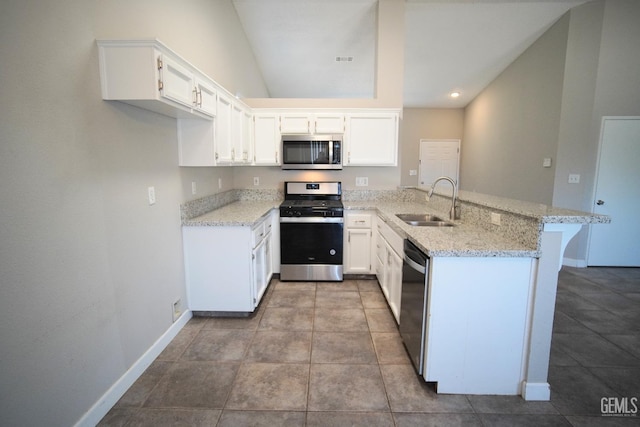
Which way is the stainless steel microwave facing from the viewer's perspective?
toward the camera

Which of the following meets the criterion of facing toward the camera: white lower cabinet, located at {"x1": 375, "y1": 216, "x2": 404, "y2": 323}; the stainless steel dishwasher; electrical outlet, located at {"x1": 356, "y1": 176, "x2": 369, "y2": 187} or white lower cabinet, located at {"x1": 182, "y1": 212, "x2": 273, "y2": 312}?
the electrical outlet

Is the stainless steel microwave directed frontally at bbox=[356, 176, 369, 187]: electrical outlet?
no

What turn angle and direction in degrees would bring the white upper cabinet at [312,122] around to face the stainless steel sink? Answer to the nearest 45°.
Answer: approximately 45° to its left

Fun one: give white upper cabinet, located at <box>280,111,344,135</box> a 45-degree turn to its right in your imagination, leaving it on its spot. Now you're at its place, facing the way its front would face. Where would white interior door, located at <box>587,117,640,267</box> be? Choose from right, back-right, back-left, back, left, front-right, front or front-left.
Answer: back-left

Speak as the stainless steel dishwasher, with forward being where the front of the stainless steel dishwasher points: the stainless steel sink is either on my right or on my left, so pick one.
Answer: on my right

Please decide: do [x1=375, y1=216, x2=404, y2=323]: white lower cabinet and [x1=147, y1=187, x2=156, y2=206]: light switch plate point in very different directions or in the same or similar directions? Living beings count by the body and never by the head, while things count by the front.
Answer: very different directions

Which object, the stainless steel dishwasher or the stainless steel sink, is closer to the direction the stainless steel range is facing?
the stainless steel dishwasher

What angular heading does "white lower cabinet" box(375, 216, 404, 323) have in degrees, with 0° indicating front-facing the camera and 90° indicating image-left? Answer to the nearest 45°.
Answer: approximately 90°

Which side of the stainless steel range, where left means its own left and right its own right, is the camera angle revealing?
front

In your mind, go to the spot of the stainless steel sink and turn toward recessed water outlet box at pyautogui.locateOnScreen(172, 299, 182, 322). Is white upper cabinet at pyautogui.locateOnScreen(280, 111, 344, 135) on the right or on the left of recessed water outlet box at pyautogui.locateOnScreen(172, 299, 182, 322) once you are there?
right

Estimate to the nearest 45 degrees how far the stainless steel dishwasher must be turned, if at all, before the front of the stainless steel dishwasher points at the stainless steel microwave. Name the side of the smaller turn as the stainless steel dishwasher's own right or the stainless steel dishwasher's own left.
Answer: approximately 45° to the stainless steel dishwasher's own right

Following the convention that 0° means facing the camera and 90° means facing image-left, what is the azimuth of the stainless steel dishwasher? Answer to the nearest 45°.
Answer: approximately 90°

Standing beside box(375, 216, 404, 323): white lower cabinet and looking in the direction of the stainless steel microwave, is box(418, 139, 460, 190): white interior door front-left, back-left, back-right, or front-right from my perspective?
front-right

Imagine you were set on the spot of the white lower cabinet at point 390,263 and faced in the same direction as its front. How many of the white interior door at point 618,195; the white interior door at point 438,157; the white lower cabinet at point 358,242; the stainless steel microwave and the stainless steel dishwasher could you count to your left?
1

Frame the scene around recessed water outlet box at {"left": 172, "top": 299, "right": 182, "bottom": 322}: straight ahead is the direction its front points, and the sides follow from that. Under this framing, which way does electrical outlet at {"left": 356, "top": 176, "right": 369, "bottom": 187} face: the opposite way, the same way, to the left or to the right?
to the right

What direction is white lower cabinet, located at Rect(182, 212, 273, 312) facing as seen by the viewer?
to the viewer's right

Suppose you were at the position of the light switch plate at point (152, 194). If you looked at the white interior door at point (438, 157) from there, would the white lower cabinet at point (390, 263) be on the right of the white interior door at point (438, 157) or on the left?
right
